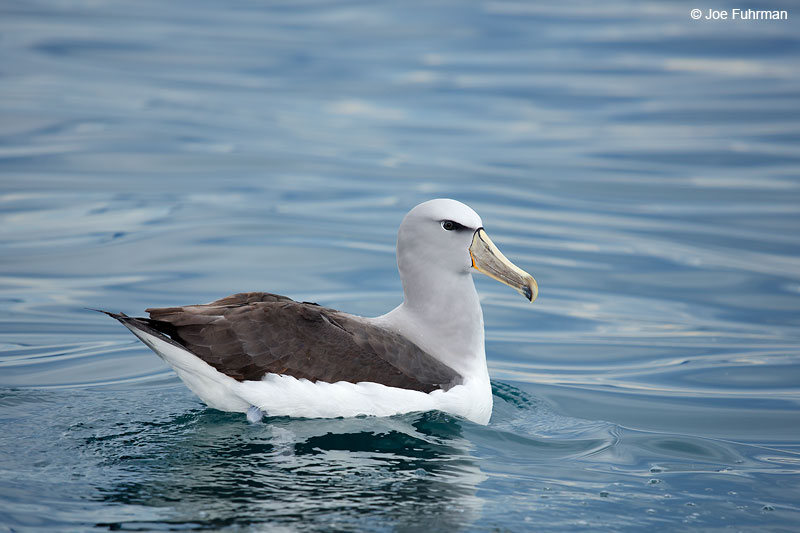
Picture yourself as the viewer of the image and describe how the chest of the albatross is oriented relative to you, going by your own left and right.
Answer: facing to the right of the viewer
